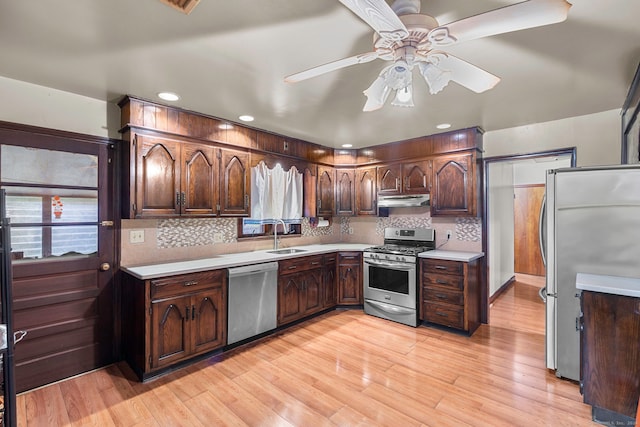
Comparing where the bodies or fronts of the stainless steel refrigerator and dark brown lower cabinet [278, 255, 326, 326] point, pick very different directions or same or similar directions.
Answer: very different directions

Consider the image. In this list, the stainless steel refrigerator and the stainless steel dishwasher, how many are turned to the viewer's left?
1

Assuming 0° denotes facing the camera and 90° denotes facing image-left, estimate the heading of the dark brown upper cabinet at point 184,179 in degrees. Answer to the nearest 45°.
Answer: approximately 315°

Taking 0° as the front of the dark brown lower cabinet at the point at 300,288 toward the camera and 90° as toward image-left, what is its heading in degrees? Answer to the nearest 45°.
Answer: approximately 315°

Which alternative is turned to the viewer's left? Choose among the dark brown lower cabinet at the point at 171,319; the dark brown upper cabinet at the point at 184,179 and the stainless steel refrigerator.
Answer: the stainless steel refrigerator

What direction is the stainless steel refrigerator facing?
to the viewer's left

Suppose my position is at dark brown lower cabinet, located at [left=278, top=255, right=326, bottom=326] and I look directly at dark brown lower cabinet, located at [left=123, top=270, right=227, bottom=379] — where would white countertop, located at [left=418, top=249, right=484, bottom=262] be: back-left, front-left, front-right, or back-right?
back-left
